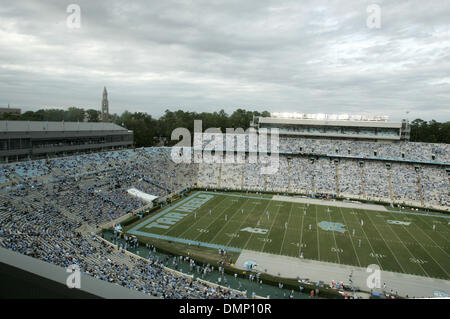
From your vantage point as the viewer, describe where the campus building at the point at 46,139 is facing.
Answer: facing the viewer and to the right of the viewer
